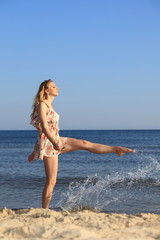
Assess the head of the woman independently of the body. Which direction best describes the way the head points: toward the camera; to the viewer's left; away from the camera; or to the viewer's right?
to the viewer's right

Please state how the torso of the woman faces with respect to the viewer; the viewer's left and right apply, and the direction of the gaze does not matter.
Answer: facing to the right of the viewer
